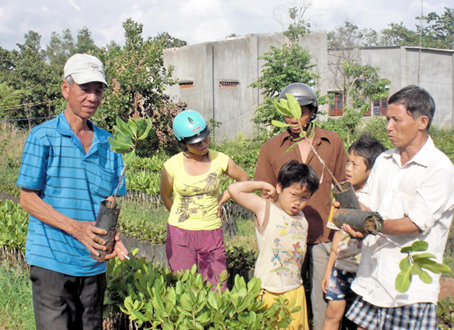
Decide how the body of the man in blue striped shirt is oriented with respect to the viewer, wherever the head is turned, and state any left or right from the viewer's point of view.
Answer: facing the viewer and to the right of the viewer

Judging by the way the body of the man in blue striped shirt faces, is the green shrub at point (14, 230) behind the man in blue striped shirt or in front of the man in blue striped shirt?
behind

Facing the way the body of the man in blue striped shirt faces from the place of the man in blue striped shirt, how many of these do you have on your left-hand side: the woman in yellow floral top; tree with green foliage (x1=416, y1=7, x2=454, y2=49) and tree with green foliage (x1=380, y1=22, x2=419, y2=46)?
3

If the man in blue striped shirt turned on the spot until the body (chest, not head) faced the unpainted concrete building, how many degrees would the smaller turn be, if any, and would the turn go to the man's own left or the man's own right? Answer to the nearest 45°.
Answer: approximately 90° to the man's own left

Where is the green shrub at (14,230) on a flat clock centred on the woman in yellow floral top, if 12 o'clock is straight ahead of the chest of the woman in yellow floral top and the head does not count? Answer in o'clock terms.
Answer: The green shrub is roughly at 4 o'clock from the woman in yellow floral top.

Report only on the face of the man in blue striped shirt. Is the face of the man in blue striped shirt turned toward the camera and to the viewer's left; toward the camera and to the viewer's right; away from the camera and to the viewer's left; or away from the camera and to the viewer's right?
toward the camera and to the viewer's right

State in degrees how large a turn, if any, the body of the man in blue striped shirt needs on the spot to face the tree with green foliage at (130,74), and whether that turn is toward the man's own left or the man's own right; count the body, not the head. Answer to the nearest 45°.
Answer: approximately 135° to the man's own left

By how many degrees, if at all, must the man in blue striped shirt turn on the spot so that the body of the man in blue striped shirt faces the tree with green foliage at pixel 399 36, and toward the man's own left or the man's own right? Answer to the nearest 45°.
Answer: approximately 90° to the man's own left

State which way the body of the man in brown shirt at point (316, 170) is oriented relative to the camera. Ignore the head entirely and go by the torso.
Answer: toward the camera

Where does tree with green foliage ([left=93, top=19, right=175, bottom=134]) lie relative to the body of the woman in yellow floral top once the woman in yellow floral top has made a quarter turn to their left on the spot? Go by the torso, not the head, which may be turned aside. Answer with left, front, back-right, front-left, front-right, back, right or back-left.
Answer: left

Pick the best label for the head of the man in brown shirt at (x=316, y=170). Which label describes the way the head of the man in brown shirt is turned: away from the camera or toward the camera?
toward the camera

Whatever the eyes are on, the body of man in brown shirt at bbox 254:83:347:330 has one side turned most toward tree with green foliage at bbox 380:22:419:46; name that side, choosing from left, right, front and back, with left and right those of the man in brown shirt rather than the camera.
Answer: back

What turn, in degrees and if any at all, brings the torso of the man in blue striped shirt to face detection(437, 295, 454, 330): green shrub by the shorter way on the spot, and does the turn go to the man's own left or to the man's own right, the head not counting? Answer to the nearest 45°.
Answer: approximately 45° to the man's own left

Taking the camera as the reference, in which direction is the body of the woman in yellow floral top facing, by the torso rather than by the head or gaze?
toward the camera
